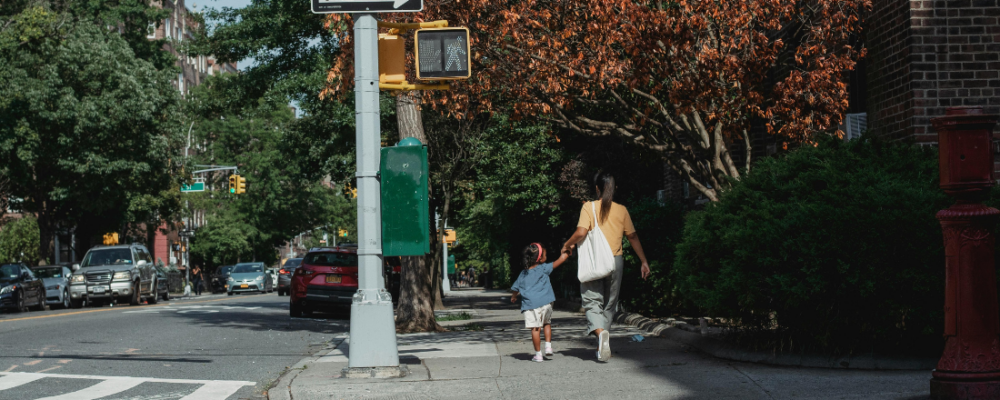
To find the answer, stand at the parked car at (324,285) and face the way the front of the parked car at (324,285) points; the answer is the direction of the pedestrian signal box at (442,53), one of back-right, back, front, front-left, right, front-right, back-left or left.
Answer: back

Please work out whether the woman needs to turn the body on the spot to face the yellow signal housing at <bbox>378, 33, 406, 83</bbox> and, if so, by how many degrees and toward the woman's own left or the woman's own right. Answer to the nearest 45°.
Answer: approximately 90° to the woman's own left

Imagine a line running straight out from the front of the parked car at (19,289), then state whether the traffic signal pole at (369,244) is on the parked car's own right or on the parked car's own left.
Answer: on the parked car's own left

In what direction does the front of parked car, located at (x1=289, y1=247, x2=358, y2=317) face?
away from the camera

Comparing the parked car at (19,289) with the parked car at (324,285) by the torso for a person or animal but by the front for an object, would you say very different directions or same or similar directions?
very different directions

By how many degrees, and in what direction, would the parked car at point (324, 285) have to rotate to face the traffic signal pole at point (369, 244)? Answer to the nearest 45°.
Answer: approximately 180°

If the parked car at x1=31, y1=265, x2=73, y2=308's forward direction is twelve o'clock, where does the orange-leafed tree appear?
The orange-leafed tree is roughly at 10 o'clock from the parked car.

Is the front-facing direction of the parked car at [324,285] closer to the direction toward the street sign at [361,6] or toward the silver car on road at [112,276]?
the silver car on road
